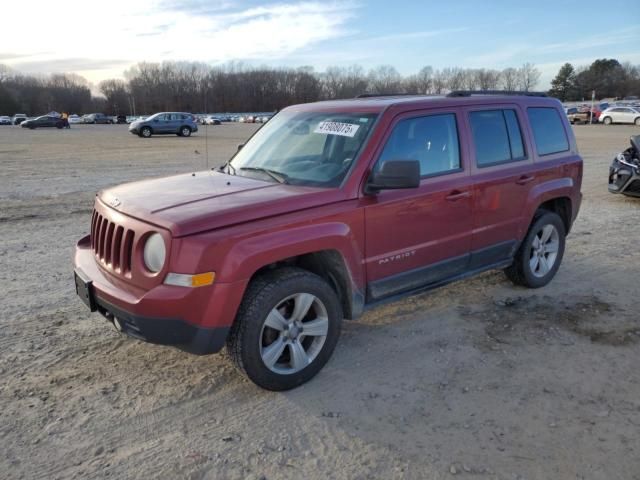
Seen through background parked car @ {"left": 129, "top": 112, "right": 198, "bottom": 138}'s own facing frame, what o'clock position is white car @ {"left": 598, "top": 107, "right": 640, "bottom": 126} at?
The white car is roughly at 6 o'clock from the background parked car.

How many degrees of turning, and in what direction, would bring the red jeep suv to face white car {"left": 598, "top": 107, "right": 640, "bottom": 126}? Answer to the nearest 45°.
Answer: approximately 180°

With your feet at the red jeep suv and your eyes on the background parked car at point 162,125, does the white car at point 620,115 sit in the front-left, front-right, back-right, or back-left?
front-right

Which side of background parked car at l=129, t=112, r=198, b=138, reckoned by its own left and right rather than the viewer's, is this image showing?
left

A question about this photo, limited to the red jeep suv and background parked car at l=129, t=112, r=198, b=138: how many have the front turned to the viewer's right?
0

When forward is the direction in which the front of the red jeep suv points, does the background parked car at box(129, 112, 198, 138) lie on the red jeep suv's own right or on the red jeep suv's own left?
on the red jeep suv's own right

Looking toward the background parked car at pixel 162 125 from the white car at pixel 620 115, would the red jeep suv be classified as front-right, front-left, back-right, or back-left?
front-left

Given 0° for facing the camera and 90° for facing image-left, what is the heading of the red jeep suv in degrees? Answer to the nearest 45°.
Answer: approximately 45°

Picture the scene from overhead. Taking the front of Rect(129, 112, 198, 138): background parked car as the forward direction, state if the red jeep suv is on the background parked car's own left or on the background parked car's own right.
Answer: on the background parked car's own left

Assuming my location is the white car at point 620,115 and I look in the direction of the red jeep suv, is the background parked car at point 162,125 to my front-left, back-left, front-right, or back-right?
front-right
